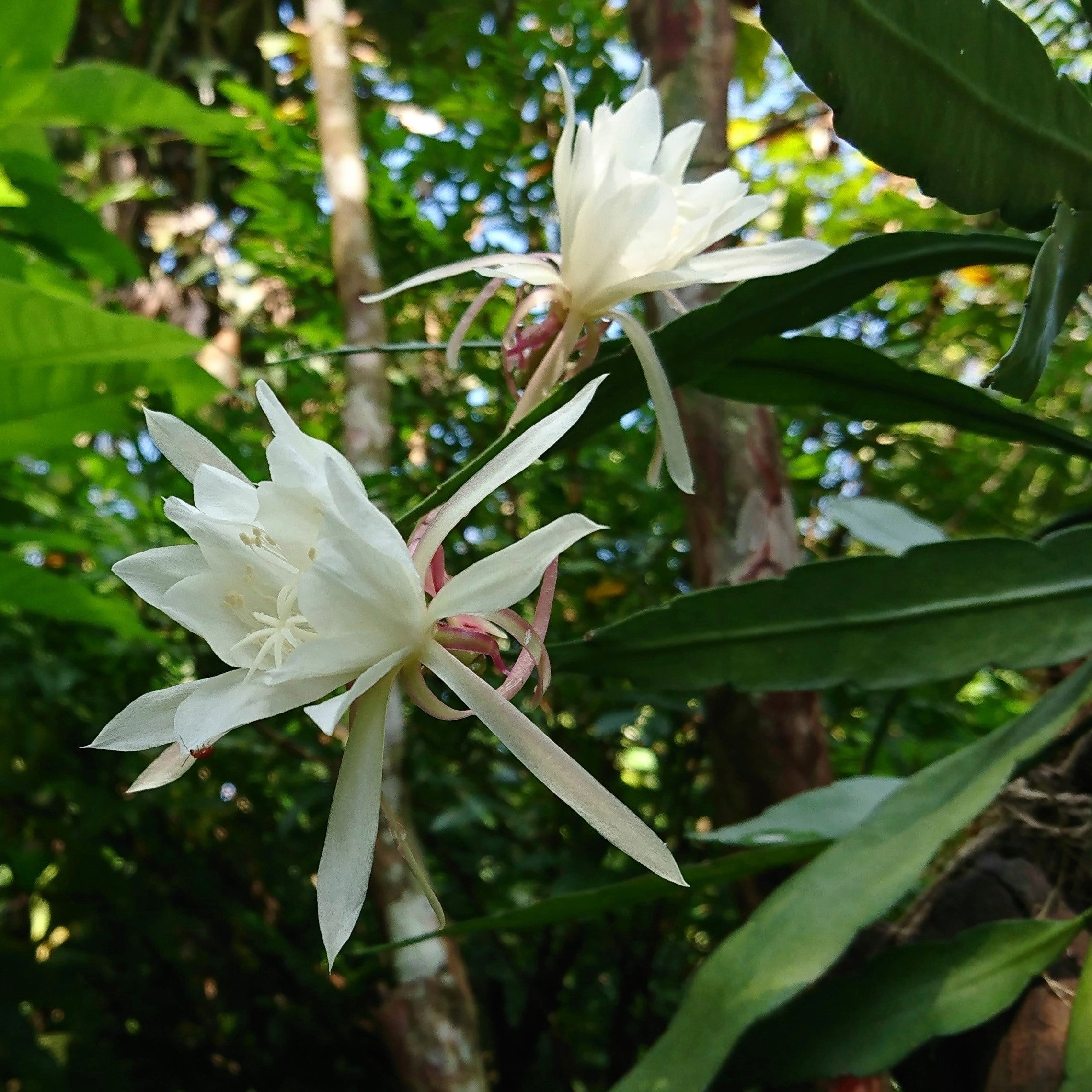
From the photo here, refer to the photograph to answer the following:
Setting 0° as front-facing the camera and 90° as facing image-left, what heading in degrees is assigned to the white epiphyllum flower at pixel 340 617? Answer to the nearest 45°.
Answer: approximately 45°
